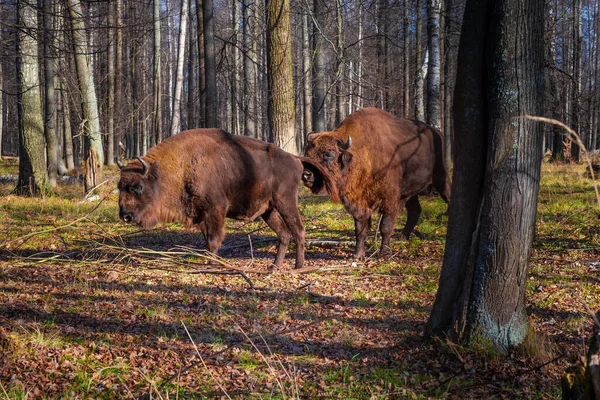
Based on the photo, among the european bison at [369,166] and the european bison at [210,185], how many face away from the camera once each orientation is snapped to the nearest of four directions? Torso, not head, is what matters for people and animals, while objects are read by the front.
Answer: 0

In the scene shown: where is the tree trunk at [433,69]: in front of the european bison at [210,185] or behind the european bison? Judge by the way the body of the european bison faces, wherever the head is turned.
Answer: behind

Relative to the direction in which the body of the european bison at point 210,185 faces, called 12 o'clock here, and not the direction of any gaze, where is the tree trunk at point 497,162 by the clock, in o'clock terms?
The tree trunk is roughly at 8 o'clock from the european bison.

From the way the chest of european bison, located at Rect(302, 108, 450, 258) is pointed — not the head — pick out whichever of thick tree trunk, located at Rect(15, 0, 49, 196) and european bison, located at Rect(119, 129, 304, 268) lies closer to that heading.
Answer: the european bison

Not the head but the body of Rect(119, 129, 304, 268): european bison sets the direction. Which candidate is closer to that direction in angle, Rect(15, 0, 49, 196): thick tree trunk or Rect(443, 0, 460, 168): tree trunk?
the thick tree trunk

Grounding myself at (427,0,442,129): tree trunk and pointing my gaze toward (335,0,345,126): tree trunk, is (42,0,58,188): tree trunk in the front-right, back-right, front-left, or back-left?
front-left

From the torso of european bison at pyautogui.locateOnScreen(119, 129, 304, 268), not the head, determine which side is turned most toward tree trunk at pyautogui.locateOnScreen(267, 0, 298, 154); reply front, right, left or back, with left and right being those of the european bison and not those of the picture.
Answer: right

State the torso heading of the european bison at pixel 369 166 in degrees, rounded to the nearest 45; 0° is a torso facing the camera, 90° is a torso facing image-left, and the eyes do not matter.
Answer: approximately 45°

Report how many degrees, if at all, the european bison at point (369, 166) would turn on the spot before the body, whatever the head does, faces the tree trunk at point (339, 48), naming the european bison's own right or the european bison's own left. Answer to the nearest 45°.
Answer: approximately 135° to the european bison's own right

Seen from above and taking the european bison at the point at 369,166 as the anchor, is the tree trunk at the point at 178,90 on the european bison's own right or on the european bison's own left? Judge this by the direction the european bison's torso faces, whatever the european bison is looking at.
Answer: on the european bison's own right

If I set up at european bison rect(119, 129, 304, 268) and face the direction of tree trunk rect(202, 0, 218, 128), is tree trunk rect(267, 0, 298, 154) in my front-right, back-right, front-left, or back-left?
front-right

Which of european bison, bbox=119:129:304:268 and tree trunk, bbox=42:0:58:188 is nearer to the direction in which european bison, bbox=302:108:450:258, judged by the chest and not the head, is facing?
the european bison

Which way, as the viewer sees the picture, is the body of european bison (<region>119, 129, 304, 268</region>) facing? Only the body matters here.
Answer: to the viewer's left
